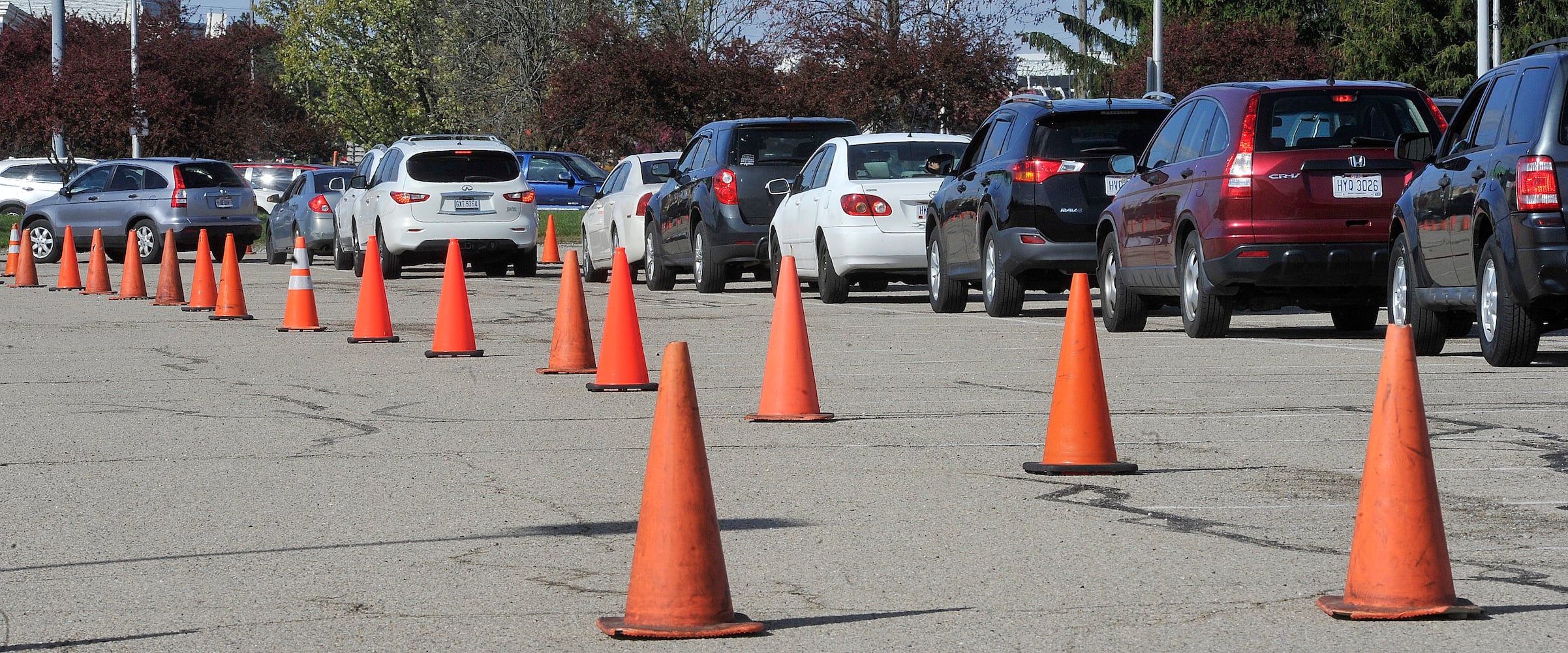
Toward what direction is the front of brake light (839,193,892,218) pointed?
toward the camera

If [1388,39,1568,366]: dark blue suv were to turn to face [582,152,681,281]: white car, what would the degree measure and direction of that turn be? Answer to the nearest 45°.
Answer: approximately 45° to its left

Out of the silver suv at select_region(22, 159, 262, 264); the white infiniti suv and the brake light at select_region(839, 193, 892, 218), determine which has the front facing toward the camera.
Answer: the brake light

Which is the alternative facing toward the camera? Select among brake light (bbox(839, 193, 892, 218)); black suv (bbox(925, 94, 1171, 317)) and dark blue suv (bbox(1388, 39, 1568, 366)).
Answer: the brake light

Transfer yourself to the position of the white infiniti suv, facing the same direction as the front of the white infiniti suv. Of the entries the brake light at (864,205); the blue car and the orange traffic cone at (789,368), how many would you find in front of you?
1

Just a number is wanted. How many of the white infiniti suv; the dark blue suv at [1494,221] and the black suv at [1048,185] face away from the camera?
3

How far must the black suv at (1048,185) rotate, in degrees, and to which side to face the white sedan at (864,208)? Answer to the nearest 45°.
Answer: approximately 45° to its left

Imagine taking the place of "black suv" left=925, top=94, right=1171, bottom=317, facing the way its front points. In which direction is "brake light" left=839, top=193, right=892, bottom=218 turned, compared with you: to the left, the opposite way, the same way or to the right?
the opposite way

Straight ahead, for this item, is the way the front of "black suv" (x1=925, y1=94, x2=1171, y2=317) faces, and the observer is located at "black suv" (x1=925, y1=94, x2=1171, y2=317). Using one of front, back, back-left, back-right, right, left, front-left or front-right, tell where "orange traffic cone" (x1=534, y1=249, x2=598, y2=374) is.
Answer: back-left

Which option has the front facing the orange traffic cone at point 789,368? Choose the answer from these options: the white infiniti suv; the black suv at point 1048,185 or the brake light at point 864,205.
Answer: the brake light

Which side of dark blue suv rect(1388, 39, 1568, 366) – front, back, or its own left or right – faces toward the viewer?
back

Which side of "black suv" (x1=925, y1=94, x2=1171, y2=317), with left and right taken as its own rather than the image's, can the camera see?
back

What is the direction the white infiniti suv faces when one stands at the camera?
facing away from the viewer
